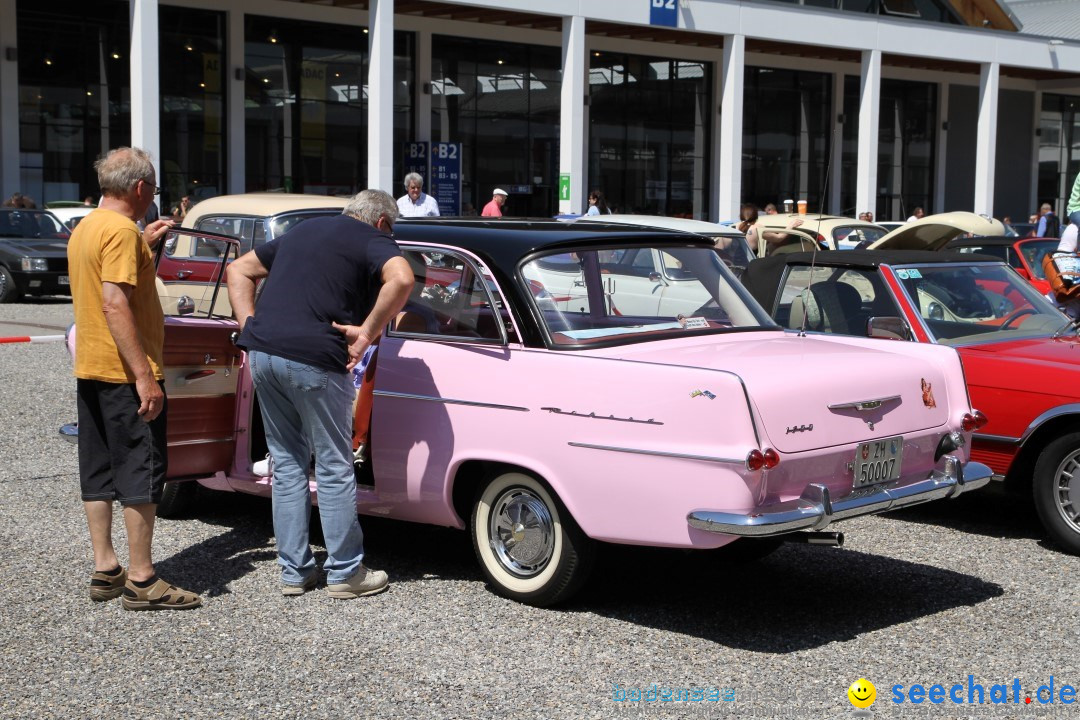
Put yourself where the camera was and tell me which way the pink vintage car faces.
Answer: facing away from the viewer and to the left of the viewer

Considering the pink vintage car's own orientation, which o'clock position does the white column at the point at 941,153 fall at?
The white column is roughly at 2 o'clock from the pink vintage car.

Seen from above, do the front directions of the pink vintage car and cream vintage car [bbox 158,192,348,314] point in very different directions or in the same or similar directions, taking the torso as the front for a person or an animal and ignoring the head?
very different directions

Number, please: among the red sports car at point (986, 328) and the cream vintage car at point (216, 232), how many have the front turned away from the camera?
0

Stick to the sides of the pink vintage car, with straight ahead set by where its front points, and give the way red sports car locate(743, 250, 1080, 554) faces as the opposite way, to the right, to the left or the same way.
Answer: the opposite way

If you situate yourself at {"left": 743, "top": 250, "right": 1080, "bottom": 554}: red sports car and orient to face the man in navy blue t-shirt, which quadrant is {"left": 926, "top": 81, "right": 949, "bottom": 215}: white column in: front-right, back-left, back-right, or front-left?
back-right

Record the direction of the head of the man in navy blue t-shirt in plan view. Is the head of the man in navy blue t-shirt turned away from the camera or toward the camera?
away from the camera

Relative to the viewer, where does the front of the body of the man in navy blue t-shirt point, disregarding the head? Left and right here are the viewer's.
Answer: facing away from the viewer and to the right of the viewer

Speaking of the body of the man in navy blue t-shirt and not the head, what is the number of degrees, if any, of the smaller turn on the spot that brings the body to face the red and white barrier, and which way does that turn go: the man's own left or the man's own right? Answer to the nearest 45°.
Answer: approximately 45° to the man's own left

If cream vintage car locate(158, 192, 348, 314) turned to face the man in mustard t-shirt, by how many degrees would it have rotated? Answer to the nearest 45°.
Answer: approximately 45° to its right

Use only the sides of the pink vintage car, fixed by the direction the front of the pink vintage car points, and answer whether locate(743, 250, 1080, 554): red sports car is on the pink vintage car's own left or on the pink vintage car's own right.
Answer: on the pink vintage car's own right
